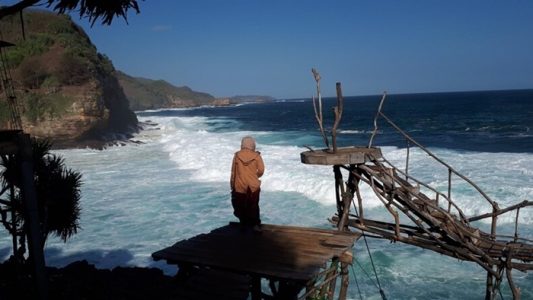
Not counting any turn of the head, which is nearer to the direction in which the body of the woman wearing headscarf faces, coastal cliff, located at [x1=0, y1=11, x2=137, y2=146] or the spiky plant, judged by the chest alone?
the coastal cliff

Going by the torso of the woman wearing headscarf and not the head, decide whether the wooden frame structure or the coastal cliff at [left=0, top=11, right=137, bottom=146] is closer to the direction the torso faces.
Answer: the coastal cliff

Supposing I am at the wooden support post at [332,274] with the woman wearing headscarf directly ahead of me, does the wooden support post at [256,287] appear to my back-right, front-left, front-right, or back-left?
front-left

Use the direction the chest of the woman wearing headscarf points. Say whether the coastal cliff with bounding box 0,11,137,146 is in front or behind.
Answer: in front

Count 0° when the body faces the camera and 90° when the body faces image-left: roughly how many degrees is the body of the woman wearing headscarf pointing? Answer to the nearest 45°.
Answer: approximately 180°

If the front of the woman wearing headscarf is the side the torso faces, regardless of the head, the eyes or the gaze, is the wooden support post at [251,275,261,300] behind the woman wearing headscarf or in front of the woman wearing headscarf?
behind

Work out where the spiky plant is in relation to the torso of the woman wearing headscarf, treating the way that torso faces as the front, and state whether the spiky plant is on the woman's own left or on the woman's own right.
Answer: on the woman's own left

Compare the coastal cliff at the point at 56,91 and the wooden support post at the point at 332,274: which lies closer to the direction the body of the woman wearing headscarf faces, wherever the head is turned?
the coastal cliff

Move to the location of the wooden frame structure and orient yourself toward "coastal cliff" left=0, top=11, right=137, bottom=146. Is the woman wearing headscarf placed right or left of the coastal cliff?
left

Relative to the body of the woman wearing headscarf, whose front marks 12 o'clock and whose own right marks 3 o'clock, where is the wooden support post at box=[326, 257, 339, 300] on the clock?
The wooden support post is roughly at 4 o'clock from the woman wearing headscarf.

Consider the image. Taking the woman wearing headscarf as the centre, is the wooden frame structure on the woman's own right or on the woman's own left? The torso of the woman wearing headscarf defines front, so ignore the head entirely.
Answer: on the woman's own right
